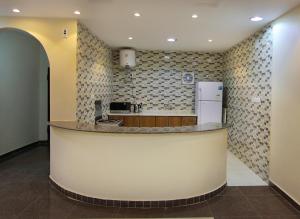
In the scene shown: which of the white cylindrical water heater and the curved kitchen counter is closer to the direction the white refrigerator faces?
the curved kitchen counter

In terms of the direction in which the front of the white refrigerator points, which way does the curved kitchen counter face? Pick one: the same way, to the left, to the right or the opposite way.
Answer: the same way

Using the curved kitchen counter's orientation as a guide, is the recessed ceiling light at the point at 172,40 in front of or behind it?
behind

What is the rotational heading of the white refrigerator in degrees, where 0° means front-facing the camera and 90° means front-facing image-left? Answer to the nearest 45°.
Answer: approximately 0°

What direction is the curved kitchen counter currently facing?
toward the camera

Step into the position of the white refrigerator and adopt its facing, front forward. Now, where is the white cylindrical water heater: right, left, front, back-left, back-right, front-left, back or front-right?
right

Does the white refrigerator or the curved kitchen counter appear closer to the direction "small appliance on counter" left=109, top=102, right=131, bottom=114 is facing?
the curved kitchen counter

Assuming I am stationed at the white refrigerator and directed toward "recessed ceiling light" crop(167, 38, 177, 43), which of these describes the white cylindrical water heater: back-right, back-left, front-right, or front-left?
front-right

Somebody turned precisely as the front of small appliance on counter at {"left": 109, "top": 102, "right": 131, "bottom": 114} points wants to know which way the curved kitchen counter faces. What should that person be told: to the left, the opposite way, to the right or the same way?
the same way

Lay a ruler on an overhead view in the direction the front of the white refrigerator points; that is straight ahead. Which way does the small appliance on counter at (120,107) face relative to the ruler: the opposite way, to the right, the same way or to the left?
the same way

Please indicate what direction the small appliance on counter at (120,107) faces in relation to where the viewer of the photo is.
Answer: facing the viewer

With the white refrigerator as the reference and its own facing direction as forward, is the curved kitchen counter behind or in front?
in front

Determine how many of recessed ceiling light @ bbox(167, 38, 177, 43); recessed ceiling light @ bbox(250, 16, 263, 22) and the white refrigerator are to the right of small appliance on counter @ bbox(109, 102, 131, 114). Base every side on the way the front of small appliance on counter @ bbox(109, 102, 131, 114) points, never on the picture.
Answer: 0

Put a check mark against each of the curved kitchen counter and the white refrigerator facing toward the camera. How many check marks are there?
2

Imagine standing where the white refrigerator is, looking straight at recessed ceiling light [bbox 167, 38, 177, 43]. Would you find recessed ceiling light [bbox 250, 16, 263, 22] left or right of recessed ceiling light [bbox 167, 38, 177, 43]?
left

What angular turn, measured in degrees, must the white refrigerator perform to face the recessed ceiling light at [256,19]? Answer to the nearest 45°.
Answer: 0° — it already faces it

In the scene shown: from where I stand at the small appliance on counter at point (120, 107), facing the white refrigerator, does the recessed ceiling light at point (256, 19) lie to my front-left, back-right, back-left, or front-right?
front-right
